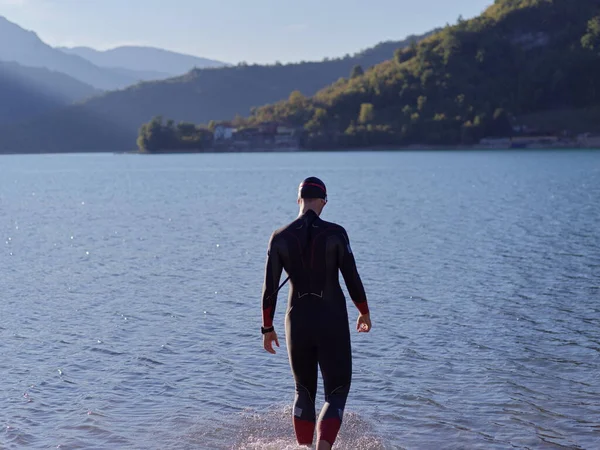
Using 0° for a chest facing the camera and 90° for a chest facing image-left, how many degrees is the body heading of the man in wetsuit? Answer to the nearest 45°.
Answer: approximately 180°

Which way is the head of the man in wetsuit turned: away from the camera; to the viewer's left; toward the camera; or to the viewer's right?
away from the camera
